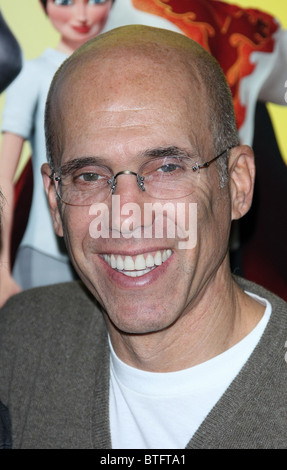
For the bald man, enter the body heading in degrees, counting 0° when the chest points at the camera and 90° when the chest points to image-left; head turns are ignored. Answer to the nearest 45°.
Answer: approximately 0°
